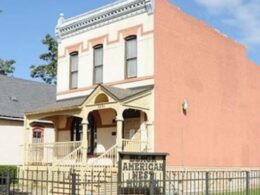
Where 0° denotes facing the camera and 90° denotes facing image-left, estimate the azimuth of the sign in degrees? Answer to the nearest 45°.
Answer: approximately 0°

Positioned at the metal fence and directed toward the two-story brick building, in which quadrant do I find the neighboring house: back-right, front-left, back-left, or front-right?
front-left

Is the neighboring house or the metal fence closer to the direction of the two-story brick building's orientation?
the metal fence

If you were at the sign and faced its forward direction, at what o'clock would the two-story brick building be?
The two-story brick building is roughly at 6 o'clock from the sign.

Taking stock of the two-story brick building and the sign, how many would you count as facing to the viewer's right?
0

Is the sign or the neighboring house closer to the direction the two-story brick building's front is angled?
the sign

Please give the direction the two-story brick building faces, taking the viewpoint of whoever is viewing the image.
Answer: facing the viewer and to the left of the viewer

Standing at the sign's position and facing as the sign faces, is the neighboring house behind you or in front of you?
behind

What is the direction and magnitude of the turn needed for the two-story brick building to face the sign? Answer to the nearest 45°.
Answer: approximately 45° to its left

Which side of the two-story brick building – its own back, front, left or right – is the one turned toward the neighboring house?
right
